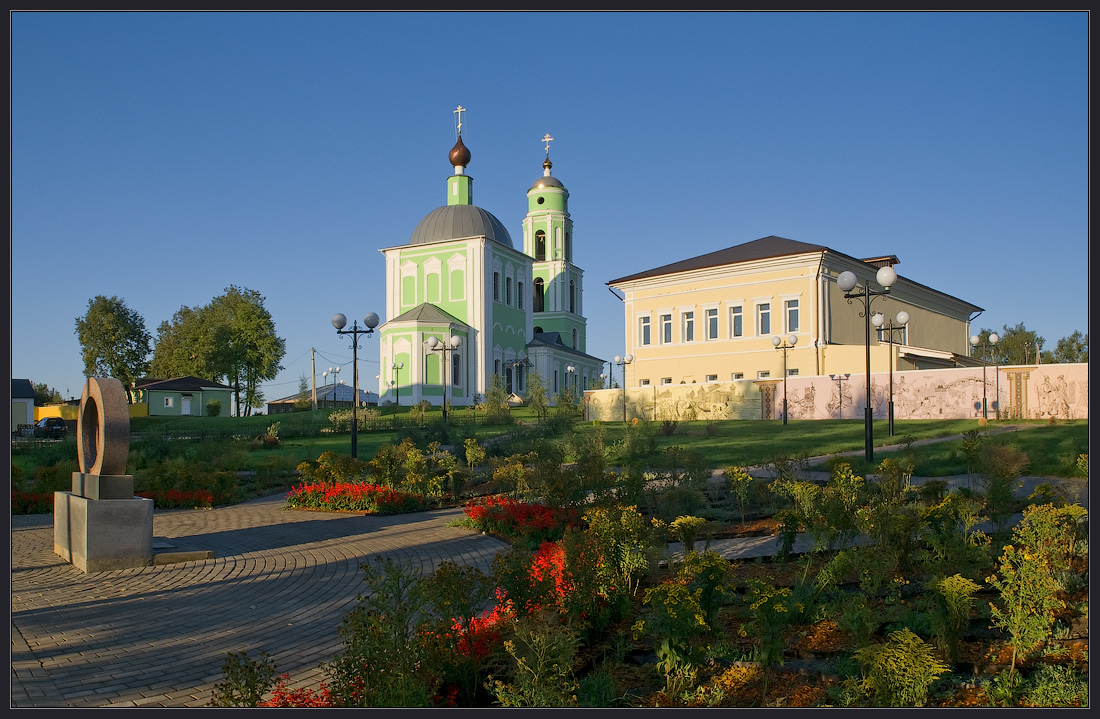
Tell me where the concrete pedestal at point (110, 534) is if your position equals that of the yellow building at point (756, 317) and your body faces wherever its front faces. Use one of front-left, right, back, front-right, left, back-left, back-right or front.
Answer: front-left

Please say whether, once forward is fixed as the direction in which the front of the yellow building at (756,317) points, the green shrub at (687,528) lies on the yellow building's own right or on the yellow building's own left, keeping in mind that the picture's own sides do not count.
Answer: on the yellow building's own left

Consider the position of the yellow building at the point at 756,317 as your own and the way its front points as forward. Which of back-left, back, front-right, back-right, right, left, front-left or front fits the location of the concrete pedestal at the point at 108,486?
front-left

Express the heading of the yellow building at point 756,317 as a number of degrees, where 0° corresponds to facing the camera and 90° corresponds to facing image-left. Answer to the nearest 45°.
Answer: approximately 45°

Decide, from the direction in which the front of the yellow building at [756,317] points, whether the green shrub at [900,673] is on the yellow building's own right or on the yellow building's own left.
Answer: on the yellow building's own left

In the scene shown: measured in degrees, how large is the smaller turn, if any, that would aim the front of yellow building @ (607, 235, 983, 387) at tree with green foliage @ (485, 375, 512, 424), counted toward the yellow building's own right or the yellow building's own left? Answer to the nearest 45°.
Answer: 0° — it already faces it

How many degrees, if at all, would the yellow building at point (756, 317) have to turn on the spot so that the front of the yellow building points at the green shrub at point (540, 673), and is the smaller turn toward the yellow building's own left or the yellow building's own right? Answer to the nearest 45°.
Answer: approximately 45° to the yellow building's own left

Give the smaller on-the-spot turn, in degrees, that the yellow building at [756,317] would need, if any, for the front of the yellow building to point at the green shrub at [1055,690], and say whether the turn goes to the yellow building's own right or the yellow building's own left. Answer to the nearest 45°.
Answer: approximately 45° to the yellow building's own left
